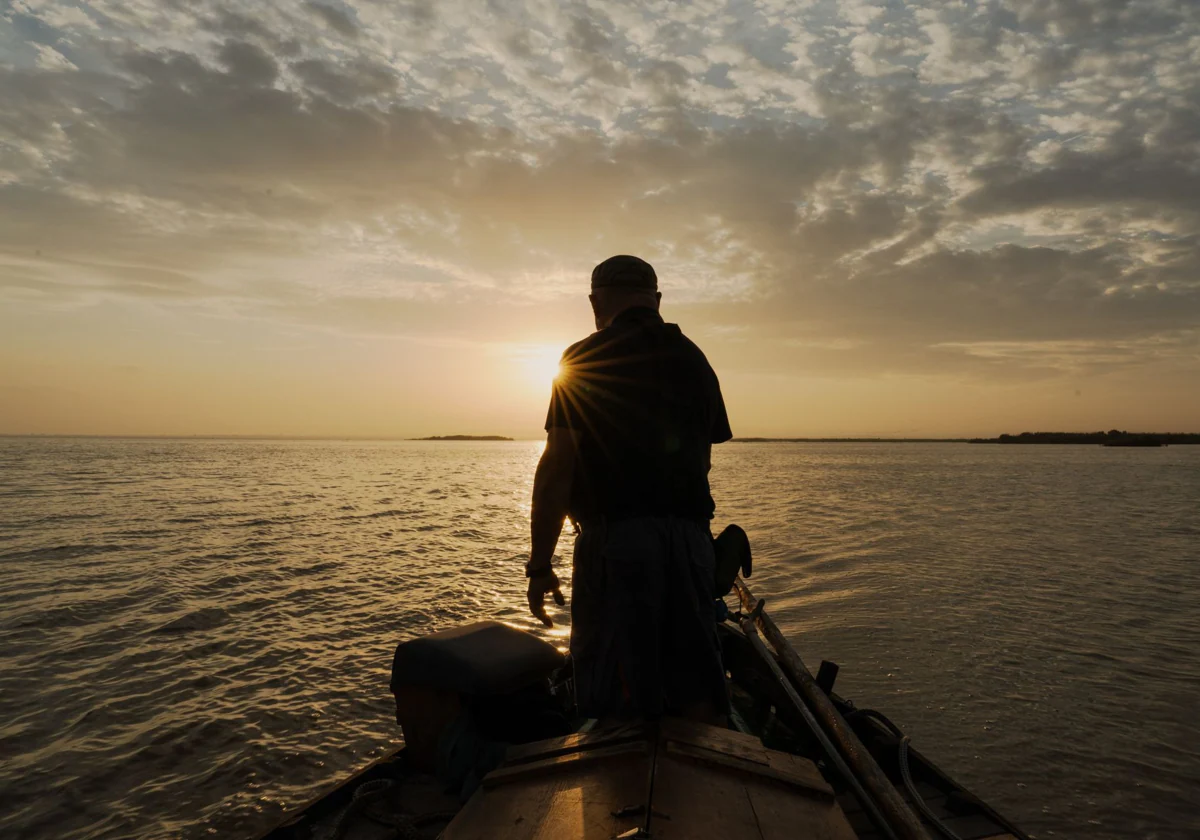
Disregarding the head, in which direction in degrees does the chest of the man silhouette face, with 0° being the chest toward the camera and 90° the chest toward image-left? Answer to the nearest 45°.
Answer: approximately 180°
